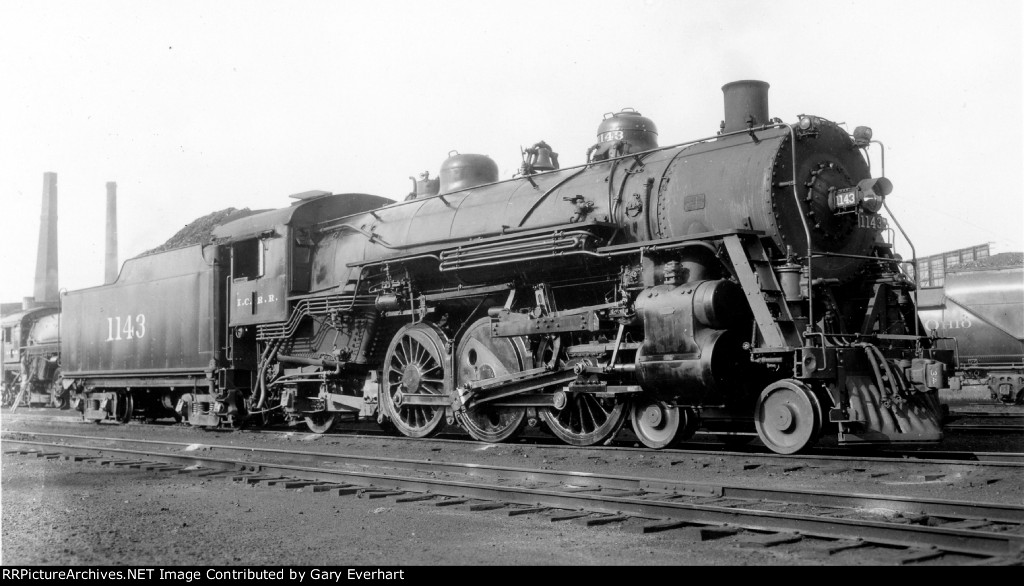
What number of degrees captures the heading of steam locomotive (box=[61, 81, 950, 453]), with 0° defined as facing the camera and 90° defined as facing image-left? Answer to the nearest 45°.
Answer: approximately 315°

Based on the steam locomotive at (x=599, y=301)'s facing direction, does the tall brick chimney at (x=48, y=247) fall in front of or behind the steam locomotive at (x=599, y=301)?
behind

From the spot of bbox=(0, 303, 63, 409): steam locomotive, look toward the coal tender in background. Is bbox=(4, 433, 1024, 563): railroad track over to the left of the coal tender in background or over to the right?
right

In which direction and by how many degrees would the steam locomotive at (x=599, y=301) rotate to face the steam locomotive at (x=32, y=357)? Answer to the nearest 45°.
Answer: approximately 180°

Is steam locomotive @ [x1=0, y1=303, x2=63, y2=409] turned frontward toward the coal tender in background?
yes

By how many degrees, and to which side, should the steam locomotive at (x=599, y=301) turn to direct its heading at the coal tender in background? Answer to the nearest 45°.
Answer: approximately 90° to its left

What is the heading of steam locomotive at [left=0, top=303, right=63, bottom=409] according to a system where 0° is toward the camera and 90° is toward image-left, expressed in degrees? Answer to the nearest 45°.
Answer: approximately 315°

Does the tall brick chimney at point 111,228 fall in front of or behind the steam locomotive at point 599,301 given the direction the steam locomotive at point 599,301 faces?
behind
